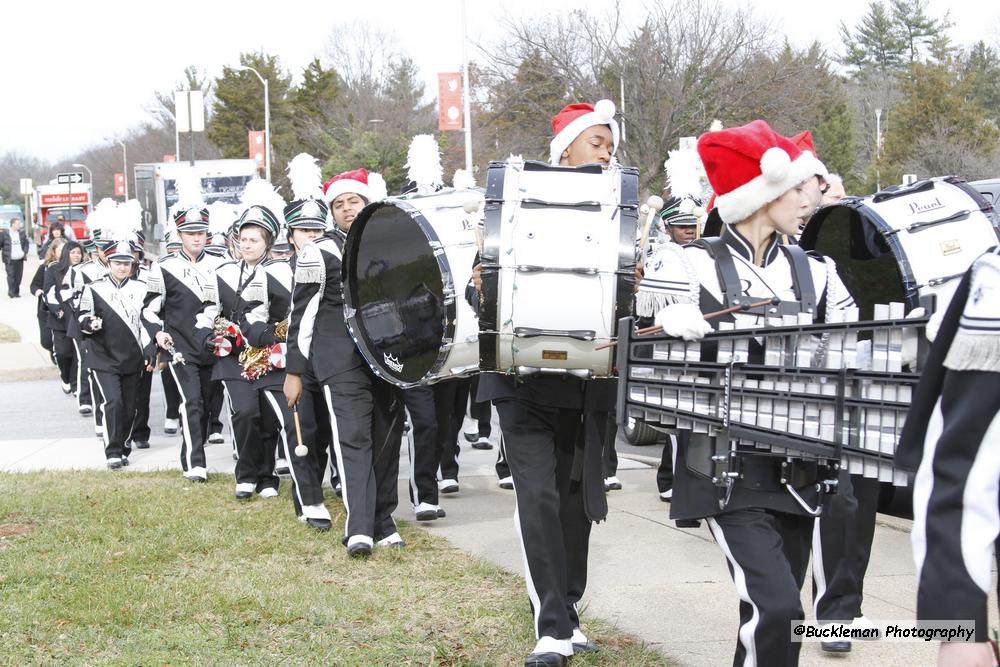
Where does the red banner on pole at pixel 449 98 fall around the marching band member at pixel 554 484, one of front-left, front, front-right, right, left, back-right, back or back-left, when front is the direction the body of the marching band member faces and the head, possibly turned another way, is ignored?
back

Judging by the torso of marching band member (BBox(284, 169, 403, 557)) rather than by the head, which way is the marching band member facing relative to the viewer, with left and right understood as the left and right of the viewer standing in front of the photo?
facing the viewer and to the right of the viewer

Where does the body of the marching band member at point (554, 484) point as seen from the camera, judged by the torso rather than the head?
toward the camera

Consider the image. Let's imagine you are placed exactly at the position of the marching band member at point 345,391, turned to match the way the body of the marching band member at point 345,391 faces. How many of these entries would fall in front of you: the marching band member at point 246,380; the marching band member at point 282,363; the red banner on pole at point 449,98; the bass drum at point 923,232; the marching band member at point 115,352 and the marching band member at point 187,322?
1

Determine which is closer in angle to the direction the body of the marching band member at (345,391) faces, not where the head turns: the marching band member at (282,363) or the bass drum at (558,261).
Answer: the bass drum

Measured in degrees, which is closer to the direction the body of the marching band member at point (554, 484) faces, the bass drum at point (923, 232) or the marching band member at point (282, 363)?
the bass drum

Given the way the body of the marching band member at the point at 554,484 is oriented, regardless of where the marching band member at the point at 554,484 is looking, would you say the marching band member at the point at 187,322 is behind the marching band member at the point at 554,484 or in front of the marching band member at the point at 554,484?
behind

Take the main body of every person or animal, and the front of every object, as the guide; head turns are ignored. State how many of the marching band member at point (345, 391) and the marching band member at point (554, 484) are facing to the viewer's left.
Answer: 0
